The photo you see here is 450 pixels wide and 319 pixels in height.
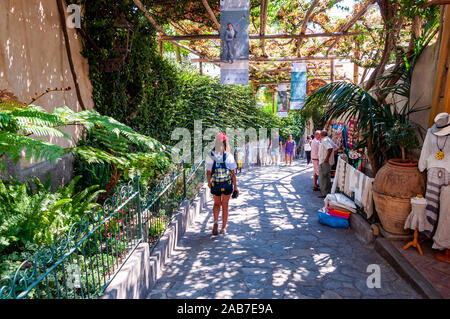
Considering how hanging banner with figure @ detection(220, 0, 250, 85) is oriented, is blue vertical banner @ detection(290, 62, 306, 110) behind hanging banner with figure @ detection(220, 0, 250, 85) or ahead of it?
behind

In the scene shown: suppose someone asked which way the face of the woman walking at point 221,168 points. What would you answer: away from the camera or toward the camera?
away from the camera

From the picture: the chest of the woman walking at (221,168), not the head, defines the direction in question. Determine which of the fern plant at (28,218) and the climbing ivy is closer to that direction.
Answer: the climbing ivy

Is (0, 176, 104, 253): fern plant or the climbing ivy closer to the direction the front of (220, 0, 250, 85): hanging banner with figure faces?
the fern plant

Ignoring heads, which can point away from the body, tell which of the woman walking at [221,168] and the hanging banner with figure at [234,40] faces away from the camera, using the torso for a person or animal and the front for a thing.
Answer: the woman walking

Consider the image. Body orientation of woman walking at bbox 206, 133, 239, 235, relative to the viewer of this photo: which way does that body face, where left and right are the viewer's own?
facing away from the viewer

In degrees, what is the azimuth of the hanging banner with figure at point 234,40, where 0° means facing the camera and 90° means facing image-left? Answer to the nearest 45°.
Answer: approximately 0°

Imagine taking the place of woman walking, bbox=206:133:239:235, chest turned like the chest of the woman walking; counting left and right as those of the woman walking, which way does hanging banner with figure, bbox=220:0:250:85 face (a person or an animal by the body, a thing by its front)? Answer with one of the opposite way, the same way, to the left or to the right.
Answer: the opposite way

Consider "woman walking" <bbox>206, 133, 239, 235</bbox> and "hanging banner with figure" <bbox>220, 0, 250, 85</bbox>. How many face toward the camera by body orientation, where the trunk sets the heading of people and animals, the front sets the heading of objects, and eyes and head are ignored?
1
